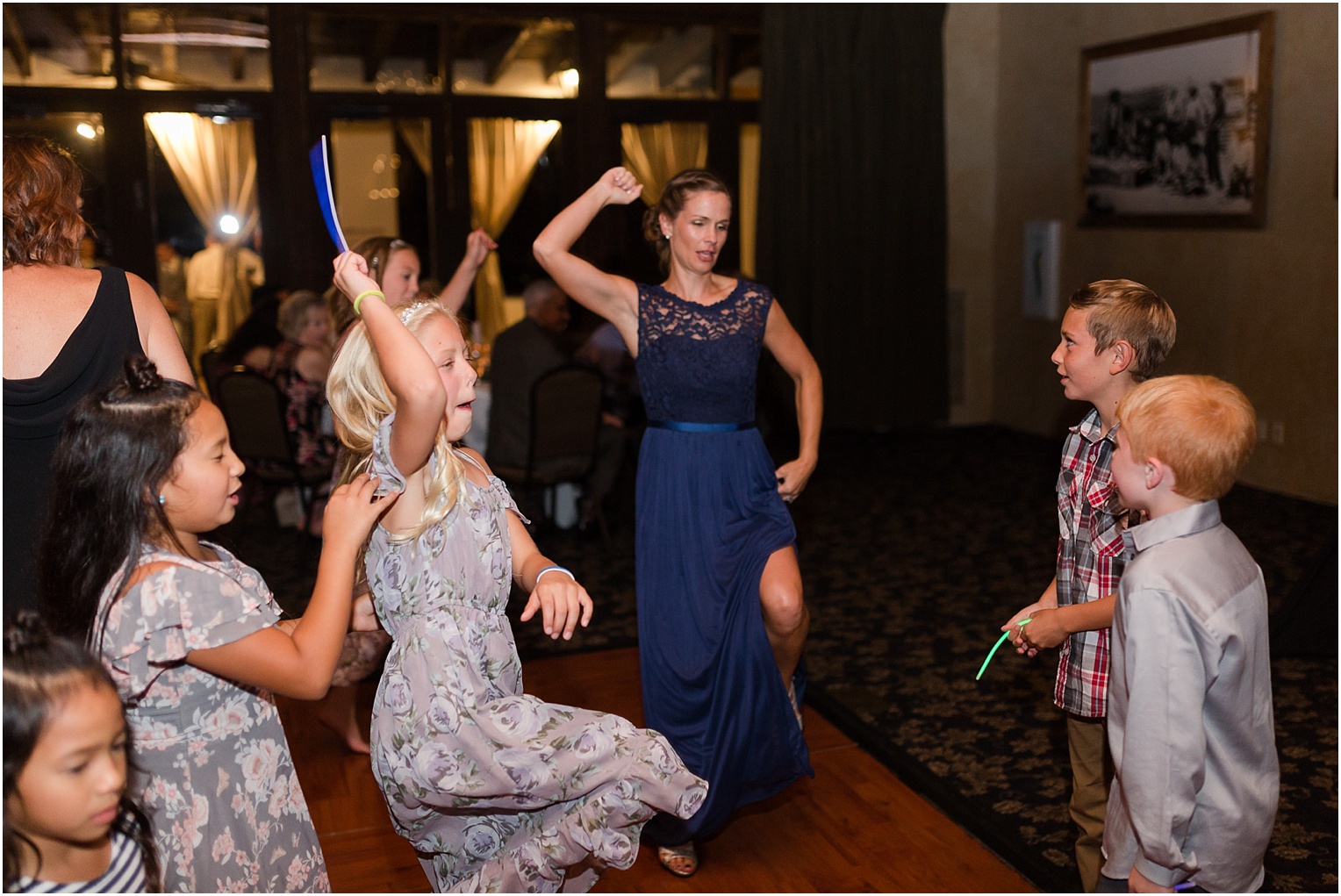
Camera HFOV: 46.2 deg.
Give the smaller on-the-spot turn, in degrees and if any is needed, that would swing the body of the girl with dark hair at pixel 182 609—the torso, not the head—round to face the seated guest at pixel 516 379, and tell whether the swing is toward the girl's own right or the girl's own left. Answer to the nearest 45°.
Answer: approximately 90° to the girl's own left

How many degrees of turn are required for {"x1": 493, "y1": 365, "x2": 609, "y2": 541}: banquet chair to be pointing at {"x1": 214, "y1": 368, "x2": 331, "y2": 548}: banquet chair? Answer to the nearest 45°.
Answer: approximately 45° to its left

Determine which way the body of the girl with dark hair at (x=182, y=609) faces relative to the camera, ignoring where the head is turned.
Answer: to the viewer's right

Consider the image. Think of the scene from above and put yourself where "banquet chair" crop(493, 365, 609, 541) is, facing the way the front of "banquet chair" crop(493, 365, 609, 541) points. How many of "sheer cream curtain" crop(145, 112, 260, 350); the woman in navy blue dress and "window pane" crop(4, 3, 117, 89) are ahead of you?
2

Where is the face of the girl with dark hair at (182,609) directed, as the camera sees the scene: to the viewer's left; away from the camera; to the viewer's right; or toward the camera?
to the viewer's right

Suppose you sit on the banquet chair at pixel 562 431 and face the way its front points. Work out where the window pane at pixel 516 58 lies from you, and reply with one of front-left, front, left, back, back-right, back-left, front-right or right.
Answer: front-right

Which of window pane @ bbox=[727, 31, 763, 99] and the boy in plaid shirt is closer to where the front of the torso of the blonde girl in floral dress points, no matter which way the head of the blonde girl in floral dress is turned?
the boy in plaid shirt

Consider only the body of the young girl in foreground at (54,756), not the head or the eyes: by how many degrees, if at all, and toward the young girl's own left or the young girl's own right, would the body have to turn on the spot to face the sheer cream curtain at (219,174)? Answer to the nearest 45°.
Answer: approximately 135° to the young girl's own left

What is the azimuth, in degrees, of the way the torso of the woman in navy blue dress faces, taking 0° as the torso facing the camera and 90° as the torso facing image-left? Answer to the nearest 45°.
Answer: approximately 0°

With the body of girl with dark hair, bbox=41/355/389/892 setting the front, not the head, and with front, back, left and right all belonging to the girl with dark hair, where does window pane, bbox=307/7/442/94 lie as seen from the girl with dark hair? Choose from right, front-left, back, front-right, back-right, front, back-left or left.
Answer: left

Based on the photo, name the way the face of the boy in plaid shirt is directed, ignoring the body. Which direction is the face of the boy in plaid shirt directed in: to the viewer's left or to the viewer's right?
to the viewer's left
